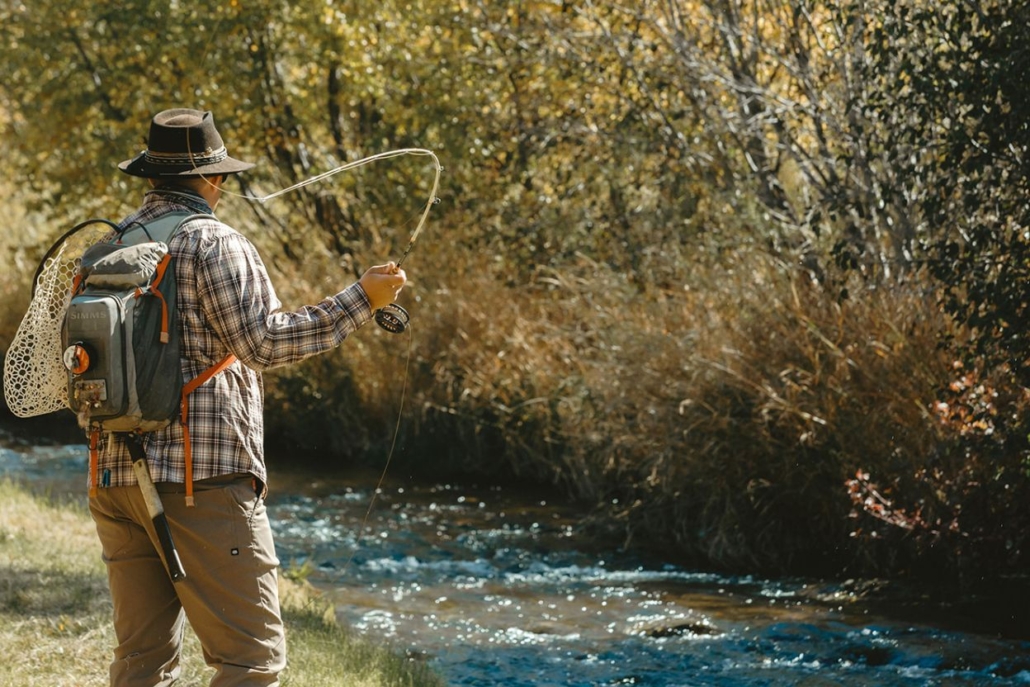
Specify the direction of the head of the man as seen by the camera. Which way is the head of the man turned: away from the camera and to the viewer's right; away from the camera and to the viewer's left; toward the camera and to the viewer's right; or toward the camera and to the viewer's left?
away from the camera and to the viewer's right

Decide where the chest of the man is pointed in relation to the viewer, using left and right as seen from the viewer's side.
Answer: facing away from the viewer and to the right of the viewer
